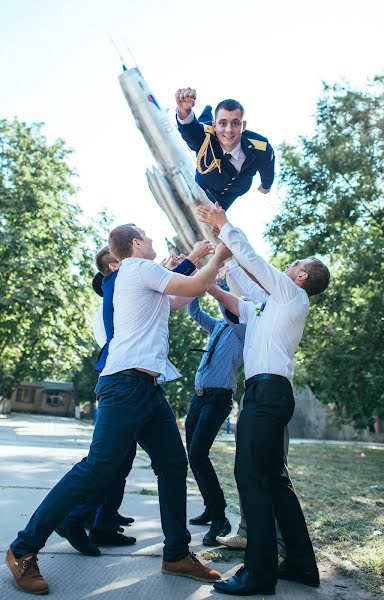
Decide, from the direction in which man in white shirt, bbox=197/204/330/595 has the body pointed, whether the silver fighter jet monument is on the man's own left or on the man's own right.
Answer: on the man's own right

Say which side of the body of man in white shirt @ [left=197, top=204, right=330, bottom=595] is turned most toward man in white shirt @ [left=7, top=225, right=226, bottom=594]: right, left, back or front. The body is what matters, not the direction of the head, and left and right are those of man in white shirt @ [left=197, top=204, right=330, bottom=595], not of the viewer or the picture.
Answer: front

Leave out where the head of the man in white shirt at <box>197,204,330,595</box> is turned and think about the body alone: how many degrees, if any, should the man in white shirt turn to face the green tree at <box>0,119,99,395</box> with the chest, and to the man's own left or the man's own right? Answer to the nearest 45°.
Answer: approximately 45° to the man's own right

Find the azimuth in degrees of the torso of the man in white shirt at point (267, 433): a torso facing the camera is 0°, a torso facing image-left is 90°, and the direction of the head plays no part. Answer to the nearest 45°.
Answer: approximately 90°

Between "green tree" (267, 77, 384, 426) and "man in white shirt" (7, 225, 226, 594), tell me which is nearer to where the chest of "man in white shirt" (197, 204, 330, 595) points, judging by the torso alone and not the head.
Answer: the man in white shirt

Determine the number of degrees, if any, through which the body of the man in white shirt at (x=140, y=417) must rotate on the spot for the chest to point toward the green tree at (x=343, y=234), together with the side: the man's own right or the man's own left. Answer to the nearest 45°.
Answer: approximately 45° to the man's own left

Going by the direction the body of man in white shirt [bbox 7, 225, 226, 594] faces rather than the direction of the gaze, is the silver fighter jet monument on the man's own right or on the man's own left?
on the man's own left

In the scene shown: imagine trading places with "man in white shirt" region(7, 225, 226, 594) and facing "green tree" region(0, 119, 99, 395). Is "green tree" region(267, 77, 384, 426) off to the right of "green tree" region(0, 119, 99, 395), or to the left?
right

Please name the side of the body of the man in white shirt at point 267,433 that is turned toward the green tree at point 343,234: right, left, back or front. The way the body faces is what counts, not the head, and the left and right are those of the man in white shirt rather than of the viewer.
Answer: right

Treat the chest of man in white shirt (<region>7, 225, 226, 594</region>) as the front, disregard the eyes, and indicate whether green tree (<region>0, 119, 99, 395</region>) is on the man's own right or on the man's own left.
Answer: on the man's own left

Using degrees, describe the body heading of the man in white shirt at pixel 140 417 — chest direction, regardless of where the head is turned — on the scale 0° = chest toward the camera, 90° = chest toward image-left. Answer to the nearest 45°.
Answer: approximately 270°

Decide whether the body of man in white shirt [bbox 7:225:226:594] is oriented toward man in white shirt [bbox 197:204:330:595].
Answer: yes
